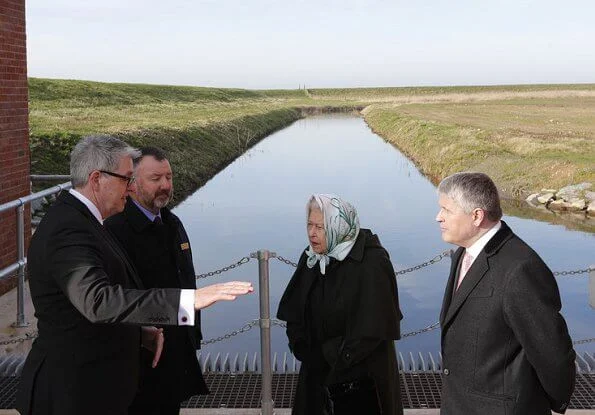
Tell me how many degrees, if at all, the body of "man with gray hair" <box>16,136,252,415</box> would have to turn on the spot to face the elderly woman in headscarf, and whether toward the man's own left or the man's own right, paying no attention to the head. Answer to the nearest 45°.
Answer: approximately 45° to the man's own left

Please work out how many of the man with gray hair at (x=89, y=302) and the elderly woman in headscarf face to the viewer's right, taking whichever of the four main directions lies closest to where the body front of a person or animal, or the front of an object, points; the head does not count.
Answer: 1

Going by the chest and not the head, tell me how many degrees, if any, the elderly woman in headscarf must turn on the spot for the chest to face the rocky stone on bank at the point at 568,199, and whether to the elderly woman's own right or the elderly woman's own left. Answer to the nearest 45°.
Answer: approximately 135° to the elderly woman's own right

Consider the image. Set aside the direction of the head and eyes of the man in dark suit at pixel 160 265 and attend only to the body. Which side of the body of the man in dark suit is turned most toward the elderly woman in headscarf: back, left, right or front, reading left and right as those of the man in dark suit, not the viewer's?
front

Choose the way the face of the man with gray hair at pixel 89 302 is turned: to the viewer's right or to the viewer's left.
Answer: to the viewer's right

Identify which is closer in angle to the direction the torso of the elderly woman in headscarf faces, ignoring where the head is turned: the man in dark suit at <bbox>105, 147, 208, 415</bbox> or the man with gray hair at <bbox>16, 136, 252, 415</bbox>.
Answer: the man with gray hair

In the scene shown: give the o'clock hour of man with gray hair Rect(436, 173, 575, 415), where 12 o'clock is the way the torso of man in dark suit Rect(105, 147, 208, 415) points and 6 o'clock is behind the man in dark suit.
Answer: The man with gray hair is roughly at 12 o'clock from the man in dark suit.

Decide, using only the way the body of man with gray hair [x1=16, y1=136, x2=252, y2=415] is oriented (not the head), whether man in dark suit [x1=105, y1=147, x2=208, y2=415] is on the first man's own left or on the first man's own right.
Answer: on the first man's own left

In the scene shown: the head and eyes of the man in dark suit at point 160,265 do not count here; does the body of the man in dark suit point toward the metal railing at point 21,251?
no

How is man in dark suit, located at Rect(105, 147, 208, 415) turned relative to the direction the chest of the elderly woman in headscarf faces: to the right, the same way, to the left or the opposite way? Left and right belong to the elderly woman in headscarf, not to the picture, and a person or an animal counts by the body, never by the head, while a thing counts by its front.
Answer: to the left

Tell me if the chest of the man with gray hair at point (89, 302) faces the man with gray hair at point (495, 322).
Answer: yes

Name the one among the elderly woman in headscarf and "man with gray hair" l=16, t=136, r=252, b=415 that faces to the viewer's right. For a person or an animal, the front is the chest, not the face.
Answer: the man with gray hair

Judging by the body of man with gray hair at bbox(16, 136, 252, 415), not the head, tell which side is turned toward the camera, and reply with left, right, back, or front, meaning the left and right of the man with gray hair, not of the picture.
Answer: right

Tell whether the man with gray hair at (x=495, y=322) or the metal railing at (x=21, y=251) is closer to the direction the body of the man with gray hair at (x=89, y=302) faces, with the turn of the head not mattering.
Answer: the man with gray hair

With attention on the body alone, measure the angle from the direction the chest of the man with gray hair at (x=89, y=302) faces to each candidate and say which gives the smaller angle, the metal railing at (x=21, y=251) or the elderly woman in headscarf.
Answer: the elderly woman in headscarf

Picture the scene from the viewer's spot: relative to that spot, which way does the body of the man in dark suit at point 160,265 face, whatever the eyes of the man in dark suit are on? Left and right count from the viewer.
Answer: facing the viewer and to the right of the viewer
